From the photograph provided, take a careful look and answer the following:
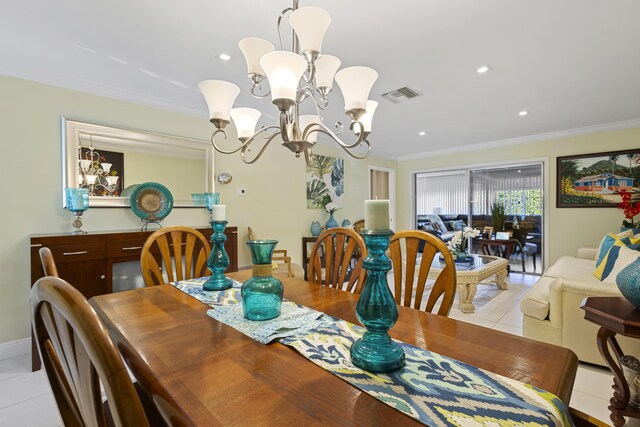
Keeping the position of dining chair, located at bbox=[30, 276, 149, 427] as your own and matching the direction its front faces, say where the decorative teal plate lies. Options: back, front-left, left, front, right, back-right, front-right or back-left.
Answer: front-left

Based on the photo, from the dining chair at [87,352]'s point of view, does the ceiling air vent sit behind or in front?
in front

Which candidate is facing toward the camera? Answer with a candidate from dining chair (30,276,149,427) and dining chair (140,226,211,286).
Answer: dining chair (140,226,211,286)

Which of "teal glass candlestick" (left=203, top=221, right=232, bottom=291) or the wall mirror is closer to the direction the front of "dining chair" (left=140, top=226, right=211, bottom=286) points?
the teal glass candlestick

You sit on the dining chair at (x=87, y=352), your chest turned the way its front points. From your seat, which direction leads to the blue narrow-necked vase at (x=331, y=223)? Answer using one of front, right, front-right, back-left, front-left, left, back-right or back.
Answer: front

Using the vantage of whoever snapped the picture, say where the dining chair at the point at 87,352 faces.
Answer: facing away from the viewer and to the right of the viewer

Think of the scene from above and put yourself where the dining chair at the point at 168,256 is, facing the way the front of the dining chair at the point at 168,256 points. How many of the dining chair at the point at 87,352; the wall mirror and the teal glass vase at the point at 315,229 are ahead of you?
1

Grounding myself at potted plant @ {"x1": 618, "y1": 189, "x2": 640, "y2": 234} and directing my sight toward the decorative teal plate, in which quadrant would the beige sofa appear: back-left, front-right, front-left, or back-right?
front-left

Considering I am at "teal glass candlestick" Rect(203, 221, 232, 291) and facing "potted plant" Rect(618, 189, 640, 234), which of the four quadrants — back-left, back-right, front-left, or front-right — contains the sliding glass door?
front-left

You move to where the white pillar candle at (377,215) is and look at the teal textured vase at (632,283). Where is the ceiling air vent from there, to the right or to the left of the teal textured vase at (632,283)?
left

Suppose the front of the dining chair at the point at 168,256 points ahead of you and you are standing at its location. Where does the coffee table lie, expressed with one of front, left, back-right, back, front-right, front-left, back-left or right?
left

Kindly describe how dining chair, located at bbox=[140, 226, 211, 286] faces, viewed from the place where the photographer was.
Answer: facing the viewer

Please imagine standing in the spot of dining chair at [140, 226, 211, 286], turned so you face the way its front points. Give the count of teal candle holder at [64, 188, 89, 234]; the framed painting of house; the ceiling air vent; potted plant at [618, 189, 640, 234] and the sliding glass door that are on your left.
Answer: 4
